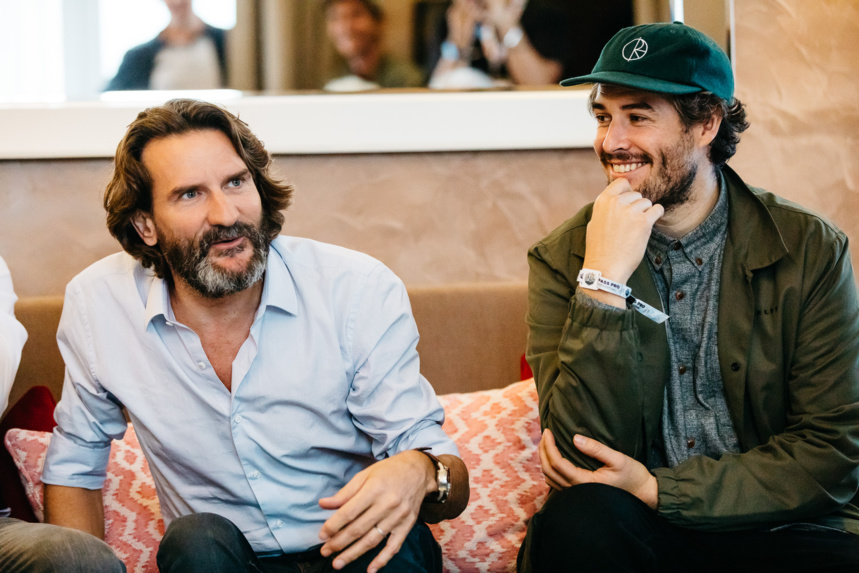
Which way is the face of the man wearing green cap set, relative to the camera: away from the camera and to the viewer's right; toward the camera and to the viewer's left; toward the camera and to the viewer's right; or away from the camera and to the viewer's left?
toward the camera and to the viewer's left

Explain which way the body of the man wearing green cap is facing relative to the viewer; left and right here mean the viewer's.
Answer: facing the viewer and to the left of the viewer

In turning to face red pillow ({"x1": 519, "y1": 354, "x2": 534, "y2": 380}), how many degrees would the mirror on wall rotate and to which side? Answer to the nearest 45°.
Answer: approximately 45° to its left

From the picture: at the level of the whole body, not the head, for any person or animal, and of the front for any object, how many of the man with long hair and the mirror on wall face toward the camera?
2

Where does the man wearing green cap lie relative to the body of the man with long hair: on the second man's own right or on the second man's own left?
on the second man's own left

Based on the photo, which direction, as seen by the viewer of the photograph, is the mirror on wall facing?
facing the viewer

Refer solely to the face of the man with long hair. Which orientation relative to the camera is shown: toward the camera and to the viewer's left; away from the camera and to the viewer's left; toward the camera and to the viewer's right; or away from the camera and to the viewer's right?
toward the camera and to the viewer's right

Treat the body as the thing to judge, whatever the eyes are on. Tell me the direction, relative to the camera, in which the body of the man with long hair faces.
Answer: toward the camera

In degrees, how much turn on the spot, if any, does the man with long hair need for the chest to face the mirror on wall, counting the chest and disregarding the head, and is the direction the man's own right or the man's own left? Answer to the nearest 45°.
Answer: approximately 180°
